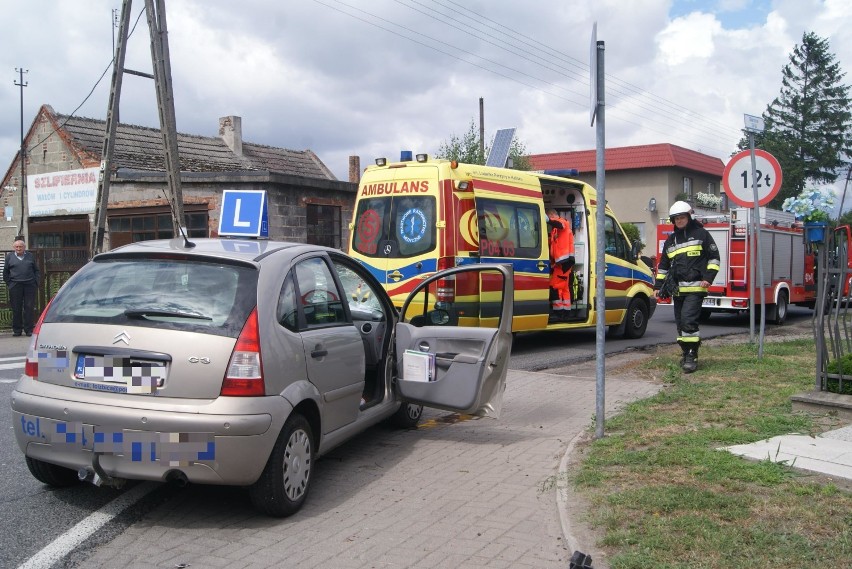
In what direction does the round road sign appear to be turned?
toward the camera

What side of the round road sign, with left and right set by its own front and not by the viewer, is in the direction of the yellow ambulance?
right

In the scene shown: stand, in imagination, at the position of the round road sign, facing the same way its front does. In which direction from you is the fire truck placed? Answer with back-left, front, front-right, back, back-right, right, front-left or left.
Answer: back

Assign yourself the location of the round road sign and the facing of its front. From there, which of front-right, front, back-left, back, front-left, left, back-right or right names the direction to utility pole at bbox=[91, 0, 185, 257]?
right

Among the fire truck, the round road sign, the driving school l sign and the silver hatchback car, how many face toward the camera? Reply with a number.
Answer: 2

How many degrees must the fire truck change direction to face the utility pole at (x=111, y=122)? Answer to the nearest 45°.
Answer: approximately 180°

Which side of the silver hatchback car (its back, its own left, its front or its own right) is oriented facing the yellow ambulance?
front

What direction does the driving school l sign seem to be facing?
toward the camera

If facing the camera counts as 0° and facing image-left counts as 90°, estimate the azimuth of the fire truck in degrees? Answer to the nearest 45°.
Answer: approximately 225°
